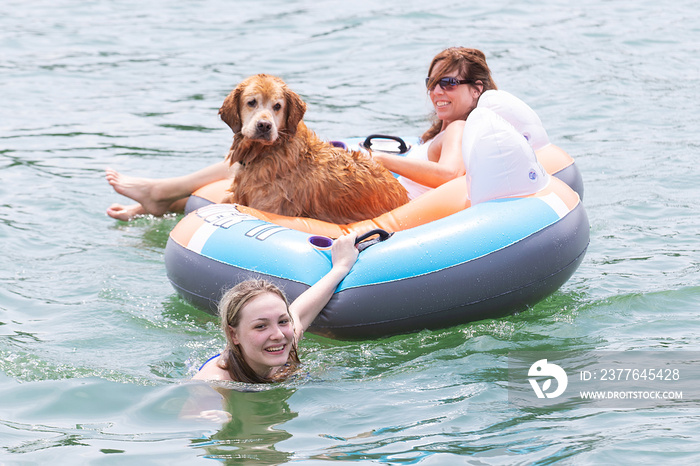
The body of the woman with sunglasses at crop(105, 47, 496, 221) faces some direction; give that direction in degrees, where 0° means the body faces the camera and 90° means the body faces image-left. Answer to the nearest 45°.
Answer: approximately 90°
